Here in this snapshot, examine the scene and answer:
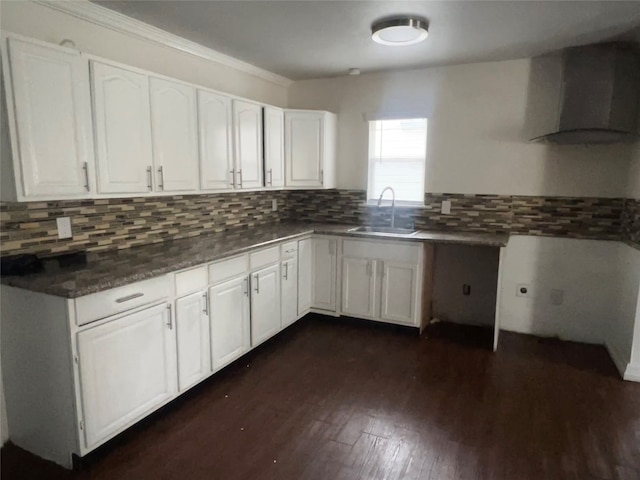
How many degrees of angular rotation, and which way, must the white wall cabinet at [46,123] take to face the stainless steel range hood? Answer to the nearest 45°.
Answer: approximately 45° to its left

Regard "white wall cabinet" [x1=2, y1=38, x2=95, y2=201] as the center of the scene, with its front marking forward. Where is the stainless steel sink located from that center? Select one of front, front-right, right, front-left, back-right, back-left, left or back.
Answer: front-left

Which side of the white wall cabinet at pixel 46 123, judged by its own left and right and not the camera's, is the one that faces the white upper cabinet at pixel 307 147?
left

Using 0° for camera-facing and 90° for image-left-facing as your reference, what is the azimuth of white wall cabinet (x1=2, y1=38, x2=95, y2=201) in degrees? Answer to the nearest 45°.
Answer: approximately 315°

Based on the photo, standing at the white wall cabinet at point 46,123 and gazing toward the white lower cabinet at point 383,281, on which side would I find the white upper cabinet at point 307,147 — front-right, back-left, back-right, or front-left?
front-left

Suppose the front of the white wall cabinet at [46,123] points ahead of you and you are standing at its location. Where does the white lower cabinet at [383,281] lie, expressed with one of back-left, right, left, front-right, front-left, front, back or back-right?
front-left

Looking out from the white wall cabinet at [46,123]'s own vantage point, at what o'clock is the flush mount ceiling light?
The flush mount ceiling light is roughly at 11 o'clock from the white wall cabinet.

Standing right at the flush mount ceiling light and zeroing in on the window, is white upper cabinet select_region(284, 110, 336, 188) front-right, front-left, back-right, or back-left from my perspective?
front-left
